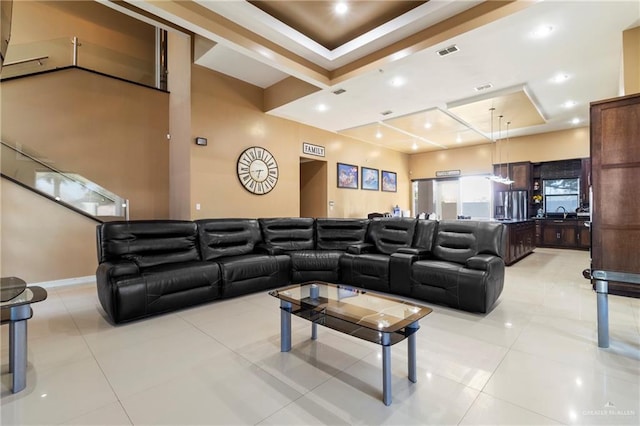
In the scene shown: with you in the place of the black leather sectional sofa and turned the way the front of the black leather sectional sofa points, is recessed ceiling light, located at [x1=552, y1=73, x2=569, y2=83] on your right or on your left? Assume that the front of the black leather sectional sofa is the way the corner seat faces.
on your left

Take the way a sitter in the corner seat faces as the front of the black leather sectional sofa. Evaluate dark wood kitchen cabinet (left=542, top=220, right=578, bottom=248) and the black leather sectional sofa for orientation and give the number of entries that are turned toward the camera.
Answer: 2

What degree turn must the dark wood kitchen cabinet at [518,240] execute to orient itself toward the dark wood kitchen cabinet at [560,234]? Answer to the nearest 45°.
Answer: approximately 135° to its left

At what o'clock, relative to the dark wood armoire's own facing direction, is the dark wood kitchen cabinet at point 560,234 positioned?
The dark wood kitchen cabinet is roughly at 4 o'clock from the dark wood armoire.

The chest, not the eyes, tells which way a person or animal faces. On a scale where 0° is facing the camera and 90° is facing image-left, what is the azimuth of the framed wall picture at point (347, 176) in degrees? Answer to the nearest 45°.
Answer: approximately 315°

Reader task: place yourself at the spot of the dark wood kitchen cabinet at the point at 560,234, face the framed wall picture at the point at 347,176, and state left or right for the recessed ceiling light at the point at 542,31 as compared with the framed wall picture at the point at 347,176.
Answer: left
